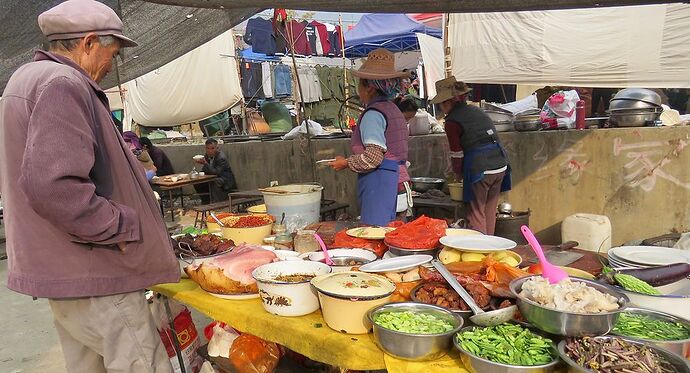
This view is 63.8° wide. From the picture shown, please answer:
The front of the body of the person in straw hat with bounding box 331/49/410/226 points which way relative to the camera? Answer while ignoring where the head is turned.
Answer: to the viewer's left

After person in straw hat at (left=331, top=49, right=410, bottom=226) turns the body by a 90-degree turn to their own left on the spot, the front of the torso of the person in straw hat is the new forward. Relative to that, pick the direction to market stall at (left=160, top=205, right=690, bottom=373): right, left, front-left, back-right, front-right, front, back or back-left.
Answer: front

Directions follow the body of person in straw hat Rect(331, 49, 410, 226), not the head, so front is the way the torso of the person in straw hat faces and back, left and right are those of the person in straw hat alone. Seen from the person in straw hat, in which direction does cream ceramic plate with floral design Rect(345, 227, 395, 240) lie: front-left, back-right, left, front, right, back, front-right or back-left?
left

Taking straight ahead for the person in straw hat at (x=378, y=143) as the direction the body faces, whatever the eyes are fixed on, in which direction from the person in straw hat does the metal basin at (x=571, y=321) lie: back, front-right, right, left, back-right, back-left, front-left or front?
left

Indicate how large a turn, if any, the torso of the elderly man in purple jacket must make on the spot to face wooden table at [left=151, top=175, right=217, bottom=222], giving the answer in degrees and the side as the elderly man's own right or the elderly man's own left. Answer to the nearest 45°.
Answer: approximately 90° to the elderly man's own left

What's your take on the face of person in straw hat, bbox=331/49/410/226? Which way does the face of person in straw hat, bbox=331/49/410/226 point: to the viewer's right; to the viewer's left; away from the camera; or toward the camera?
to the viewer's left

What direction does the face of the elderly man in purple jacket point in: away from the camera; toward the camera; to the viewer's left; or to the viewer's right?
to the viewer's right

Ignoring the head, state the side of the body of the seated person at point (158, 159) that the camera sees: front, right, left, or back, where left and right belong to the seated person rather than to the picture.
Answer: left

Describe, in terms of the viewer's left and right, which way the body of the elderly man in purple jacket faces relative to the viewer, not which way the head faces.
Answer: facing to the right of the viewer
